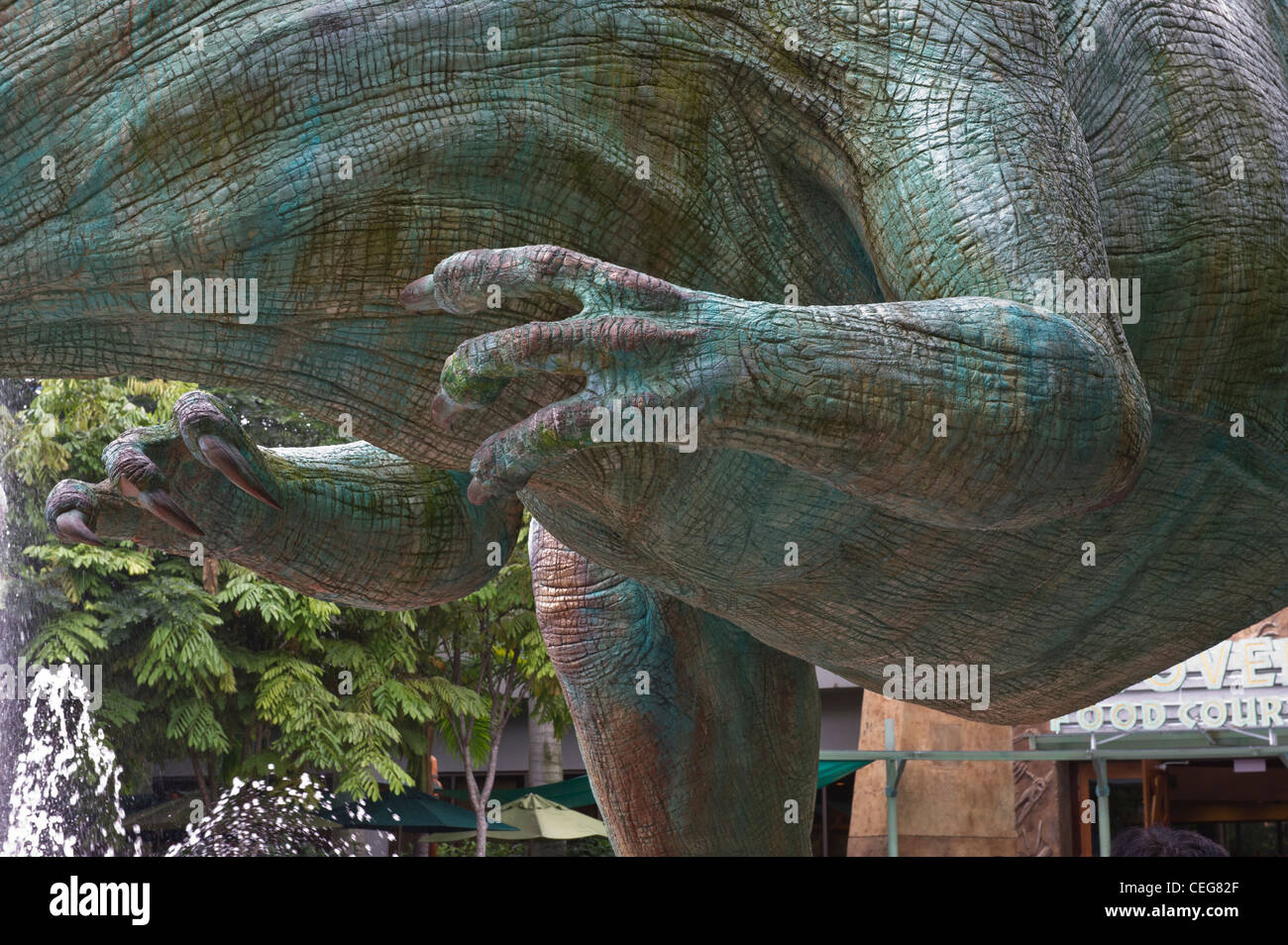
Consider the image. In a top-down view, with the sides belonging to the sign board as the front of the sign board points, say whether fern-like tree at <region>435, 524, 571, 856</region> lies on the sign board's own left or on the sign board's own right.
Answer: on the sign board's own right

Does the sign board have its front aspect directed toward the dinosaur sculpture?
yes

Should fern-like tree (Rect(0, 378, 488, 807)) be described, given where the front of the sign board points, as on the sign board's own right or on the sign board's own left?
on the sign board's own right

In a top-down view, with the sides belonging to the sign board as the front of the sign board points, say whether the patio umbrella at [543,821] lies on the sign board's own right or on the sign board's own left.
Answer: on the sign board's own right

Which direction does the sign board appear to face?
toward the camera

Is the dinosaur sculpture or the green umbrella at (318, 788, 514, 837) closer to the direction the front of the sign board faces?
the dinosaur sculpture

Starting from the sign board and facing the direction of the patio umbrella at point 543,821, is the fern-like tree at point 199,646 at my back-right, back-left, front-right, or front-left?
front-left
